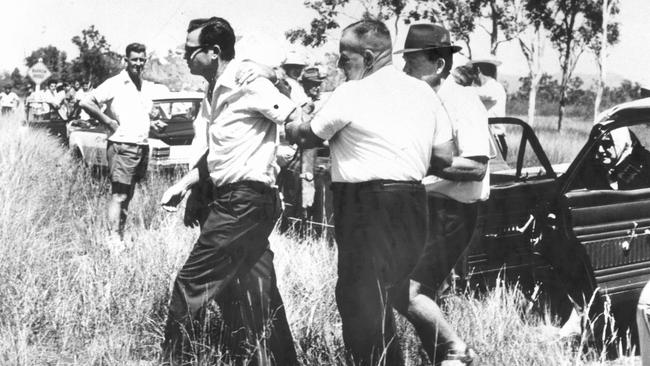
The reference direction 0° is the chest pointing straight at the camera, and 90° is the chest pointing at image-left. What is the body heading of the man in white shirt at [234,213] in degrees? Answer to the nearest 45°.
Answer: approximately 90°

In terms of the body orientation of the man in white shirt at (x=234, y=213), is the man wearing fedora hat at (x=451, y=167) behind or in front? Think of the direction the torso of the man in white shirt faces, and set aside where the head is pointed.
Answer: behind

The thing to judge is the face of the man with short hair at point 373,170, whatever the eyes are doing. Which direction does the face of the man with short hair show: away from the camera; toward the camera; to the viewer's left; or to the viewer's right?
to the viewer's left

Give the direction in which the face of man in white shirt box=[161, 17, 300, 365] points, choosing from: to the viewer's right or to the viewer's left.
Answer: to the viewer's left

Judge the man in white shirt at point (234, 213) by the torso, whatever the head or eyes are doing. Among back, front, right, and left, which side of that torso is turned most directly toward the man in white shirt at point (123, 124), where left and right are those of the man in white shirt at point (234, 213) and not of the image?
right

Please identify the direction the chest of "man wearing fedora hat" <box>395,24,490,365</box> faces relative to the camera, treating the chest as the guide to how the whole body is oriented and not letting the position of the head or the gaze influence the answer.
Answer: to the viewer's left

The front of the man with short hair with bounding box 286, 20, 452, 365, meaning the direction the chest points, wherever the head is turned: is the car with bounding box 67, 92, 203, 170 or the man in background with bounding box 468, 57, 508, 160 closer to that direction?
the car
